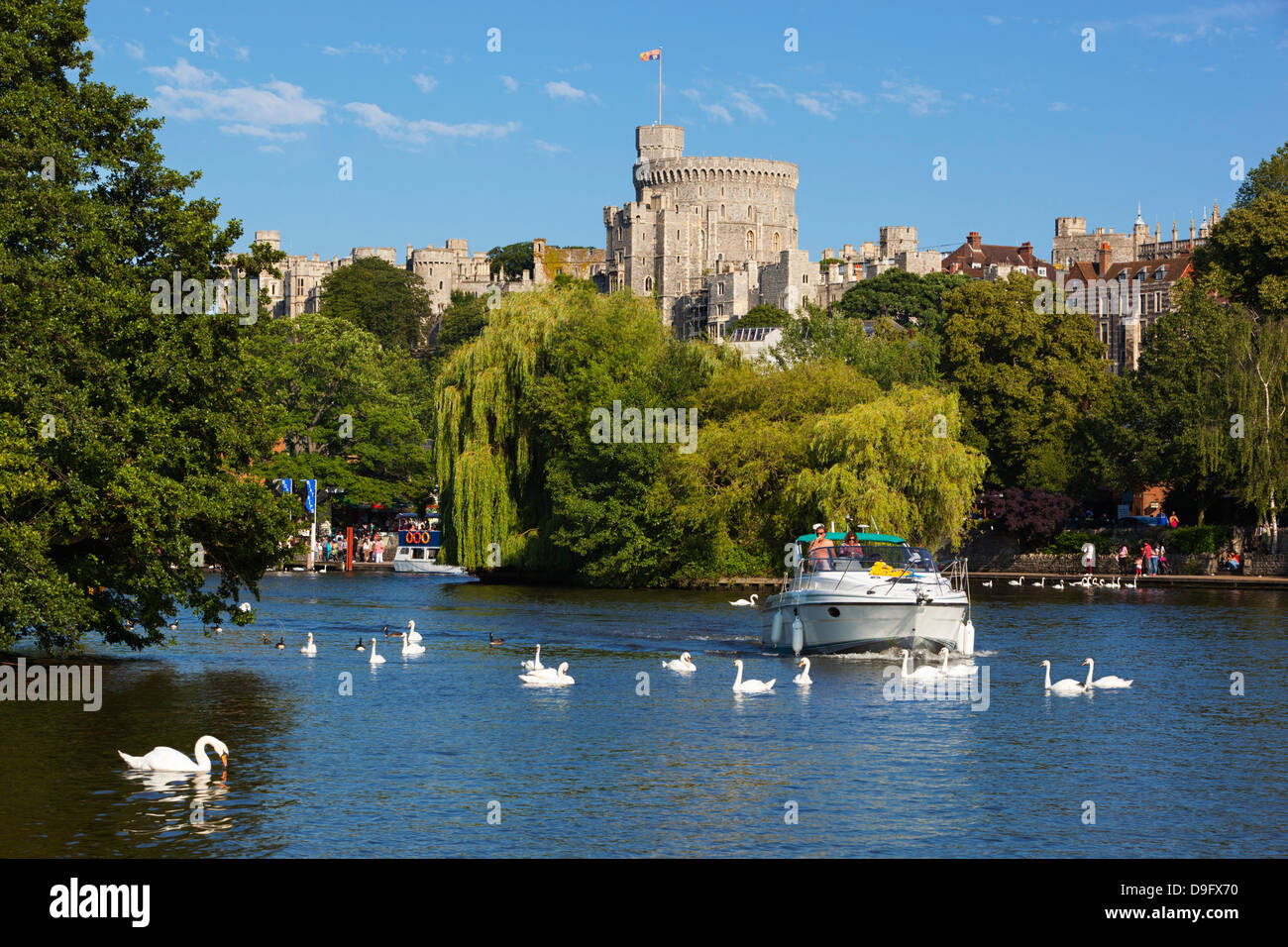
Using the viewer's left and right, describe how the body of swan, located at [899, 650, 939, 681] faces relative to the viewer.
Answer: facing to the left of the viewer

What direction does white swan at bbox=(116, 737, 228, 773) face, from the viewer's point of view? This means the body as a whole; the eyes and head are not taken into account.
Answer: to the viewer's right

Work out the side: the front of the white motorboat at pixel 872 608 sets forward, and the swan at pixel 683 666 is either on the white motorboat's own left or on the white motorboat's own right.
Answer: on the white motorboat's own right

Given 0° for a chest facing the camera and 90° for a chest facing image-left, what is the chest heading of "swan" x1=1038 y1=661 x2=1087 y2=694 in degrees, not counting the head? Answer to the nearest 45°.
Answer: approximately 90°

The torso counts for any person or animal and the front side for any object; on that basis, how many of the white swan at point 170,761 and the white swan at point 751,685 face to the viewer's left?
1

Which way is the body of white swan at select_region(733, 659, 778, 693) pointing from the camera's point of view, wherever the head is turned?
to the viewer's left
